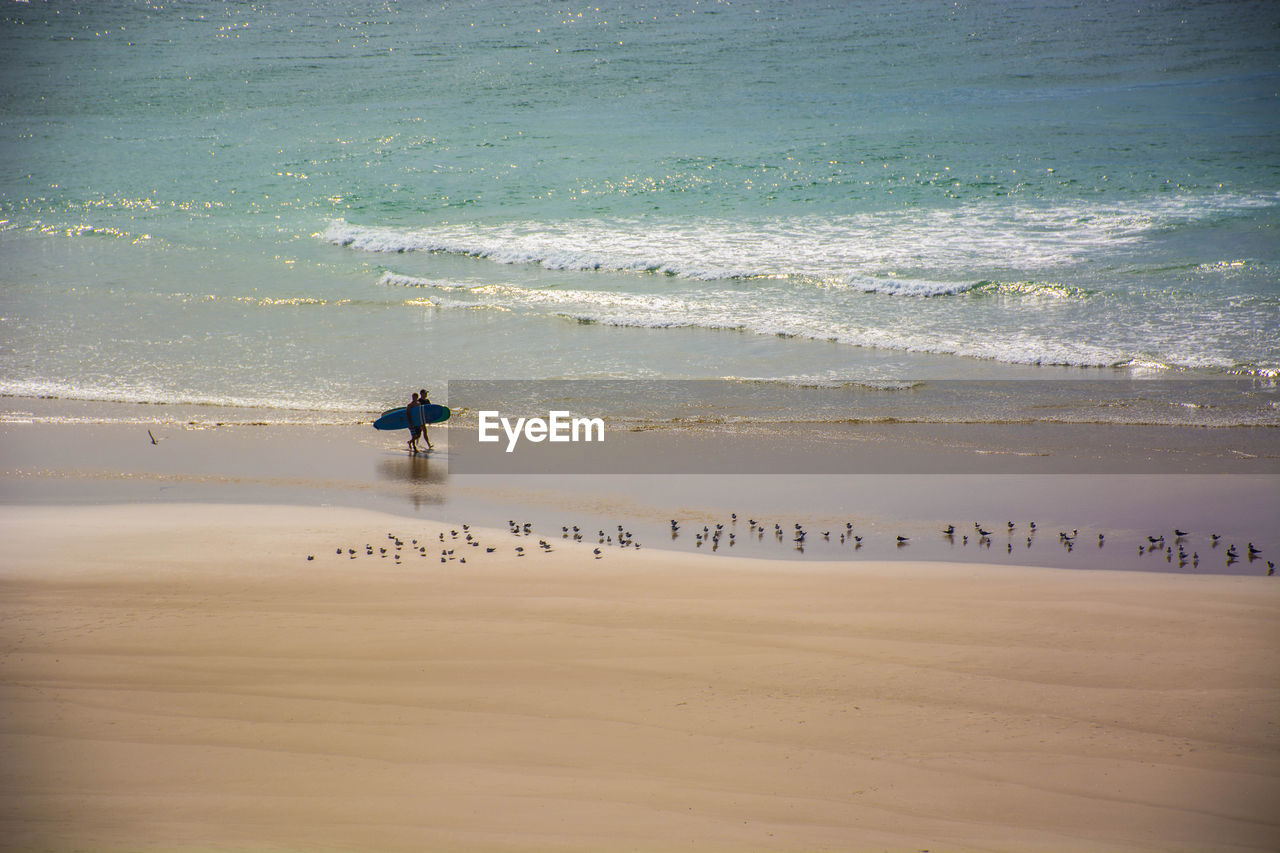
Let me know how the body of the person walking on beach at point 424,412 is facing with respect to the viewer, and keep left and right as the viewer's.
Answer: facing to the left of the viewer
